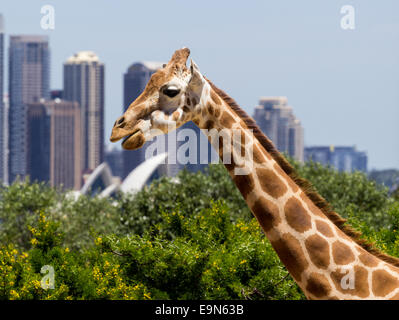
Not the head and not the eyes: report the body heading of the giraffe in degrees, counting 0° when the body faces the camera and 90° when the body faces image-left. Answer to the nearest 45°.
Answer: approximately 90°

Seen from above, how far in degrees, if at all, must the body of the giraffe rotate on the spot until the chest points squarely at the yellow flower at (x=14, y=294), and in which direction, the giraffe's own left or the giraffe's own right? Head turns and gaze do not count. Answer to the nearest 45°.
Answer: approximately 45° to the giraffe's own right

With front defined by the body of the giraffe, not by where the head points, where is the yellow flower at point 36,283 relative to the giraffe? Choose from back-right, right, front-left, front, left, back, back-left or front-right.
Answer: front-right
